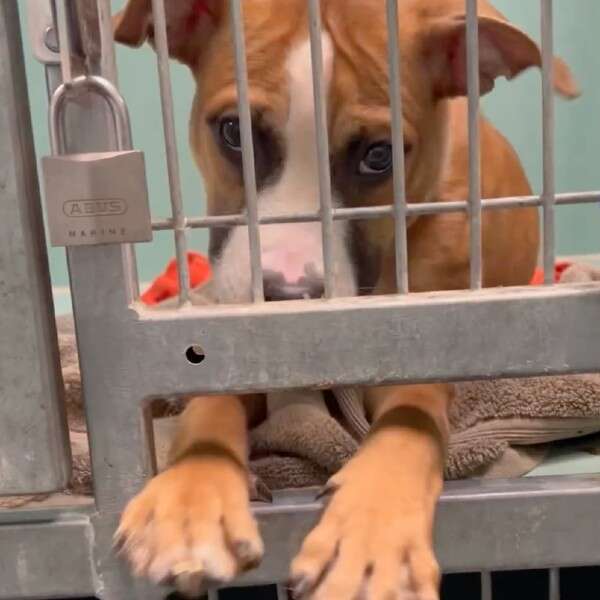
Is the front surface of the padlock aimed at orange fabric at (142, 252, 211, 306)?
no

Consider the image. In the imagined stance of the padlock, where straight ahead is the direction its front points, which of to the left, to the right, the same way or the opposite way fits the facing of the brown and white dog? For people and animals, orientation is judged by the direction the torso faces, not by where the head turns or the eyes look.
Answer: the same way

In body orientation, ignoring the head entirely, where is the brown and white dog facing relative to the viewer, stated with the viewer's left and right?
facing the viewer

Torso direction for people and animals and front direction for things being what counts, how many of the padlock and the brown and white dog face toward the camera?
2

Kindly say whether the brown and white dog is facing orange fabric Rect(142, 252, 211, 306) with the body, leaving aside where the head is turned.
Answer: no

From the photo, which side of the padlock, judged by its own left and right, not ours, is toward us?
front
